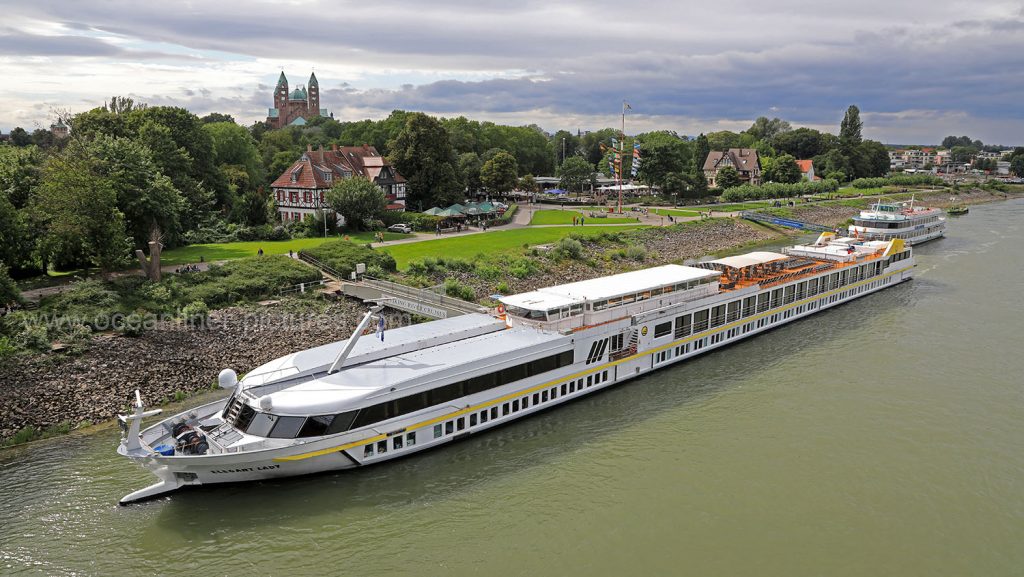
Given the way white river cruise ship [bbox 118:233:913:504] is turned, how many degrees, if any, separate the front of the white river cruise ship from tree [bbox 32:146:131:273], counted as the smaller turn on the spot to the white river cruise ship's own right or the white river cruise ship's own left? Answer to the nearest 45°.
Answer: approximately 90° to the white river cruise ship's own right

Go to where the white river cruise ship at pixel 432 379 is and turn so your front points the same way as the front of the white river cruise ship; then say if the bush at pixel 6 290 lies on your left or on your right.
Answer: on your right

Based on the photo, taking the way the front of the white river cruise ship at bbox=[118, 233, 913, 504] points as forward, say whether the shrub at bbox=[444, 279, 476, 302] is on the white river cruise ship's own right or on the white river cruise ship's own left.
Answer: on the white river cruise ship's own right

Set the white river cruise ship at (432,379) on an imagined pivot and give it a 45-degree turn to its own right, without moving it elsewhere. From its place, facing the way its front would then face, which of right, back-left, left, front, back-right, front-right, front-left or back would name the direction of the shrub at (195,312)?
front-right

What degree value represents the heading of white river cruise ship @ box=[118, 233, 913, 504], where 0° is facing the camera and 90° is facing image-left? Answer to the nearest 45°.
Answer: approximately 45°
